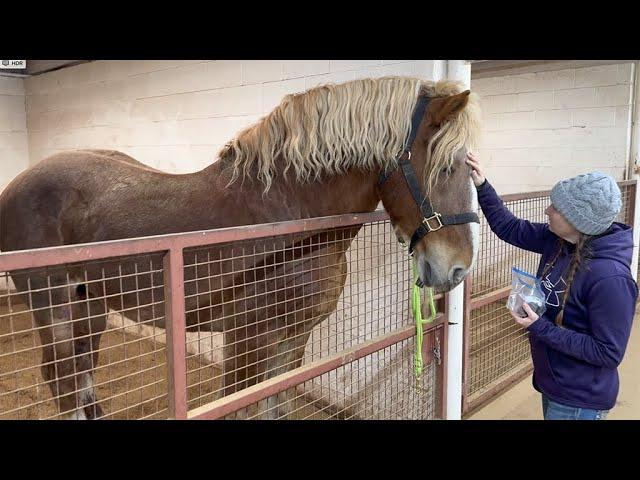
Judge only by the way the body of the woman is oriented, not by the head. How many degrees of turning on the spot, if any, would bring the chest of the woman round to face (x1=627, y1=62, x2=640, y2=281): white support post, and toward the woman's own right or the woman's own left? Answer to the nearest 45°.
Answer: approximately 90° to the woman's own right

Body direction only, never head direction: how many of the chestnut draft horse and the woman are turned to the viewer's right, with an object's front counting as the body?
1

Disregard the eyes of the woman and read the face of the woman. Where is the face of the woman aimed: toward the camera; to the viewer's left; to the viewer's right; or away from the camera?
to the viewer's left

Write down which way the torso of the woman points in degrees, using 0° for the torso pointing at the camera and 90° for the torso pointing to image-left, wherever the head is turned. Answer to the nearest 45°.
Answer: approximately 90°

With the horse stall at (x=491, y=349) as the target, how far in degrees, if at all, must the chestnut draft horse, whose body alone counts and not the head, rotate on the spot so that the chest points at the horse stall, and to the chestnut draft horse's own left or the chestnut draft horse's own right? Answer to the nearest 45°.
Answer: approximately 45° to the chestnut draft horse's own left

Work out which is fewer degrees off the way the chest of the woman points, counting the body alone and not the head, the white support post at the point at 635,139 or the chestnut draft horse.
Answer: the chestnut draft horse

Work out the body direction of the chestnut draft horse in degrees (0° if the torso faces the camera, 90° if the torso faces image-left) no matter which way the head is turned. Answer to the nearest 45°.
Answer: approximately 270°
